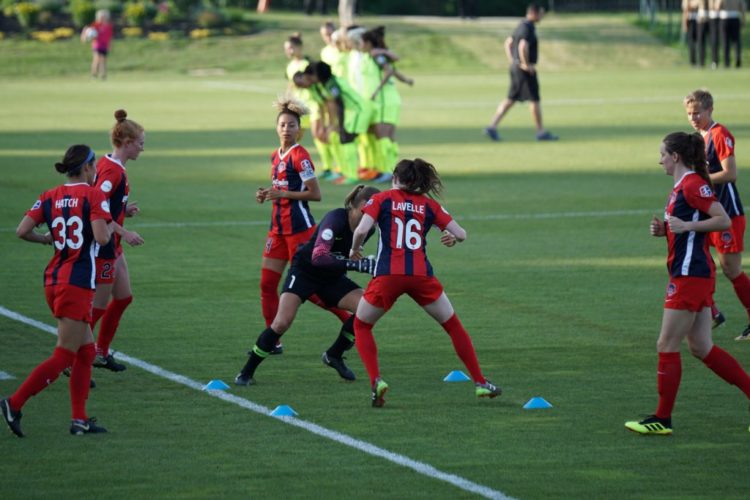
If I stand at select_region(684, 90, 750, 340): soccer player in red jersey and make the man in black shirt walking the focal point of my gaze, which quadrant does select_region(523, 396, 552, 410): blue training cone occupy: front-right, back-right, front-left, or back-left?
back-left

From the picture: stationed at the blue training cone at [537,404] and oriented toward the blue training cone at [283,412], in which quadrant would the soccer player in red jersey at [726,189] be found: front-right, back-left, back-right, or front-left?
back-right

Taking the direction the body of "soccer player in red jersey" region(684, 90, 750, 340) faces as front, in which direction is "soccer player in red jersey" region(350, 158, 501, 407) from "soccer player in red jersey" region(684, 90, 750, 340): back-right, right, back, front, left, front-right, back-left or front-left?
front

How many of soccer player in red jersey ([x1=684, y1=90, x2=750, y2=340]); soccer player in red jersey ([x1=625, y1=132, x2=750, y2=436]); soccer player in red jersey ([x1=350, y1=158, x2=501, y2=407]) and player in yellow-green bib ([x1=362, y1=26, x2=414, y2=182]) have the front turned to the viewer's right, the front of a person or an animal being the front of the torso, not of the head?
0

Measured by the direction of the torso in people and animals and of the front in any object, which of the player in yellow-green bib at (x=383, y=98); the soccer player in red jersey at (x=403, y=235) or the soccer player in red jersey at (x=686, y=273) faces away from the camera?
the soccer player in red jersey at (x=403, y=235)

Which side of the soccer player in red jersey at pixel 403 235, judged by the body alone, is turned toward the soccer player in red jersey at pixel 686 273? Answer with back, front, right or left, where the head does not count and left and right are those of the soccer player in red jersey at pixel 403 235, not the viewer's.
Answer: right

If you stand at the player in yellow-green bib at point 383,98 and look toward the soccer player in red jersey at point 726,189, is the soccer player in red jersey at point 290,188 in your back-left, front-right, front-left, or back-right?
front-right

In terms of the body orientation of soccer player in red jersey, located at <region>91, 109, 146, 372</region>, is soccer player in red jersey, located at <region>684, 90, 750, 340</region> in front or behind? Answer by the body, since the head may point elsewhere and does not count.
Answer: in front

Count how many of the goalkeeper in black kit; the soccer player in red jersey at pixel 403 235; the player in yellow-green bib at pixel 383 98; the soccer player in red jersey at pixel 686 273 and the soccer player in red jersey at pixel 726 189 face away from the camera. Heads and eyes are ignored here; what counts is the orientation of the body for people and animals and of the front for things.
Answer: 1

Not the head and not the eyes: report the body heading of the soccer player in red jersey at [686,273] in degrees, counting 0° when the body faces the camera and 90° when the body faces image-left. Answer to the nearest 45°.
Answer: approximately 90°

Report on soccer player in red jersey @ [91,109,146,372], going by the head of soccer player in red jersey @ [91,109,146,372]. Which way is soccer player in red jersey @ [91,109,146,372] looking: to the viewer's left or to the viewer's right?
to the viewer's right

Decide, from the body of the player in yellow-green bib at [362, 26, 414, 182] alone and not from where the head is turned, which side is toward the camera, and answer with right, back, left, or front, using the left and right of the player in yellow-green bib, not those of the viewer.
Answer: left

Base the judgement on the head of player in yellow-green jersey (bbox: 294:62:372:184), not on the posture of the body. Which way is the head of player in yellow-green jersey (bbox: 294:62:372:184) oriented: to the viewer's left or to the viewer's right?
to the viewer's left

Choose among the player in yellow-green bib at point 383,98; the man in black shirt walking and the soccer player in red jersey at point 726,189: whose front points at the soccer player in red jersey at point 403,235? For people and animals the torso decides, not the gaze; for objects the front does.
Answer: the soccer player in red jersey at point 726,189

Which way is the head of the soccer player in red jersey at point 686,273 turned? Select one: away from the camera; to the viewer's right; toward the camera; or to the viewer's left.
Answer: to the viewer's left

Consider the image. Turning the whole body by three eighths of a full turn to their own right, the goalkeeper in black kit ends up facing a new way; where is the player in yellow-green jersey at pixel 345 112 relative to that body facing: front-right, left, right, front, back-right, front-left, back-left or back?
right

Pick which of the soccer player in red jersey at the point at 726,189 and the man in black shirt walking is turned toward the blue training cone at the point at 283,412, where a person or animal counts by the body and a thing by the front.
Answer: the soccer player in red jersey

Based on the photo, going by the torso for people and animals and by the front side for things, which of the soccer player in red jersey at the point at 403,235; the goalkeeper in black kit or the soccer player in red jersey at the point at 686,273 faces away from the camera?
the soccer player in red jersey at the point at 403,235

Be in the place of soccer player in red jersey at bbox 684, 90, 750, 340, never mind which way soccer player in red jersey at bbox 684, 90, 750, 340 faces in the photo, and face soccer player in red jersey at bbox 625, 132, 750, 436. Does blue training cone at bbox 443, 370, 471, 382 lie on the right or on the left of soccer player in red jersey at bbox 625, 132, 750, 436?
right

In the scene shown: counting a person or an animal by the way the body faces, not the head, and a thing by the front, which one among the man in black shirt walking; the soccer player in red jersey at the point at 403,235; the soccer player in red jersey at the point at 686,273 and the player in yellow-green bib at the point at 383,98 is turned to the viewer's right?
the man in black shirt walking
